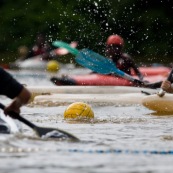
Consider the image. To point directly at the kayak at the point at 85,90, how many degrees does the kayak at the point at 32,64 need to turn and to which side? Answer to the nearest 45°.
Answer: approximately 90° to its left

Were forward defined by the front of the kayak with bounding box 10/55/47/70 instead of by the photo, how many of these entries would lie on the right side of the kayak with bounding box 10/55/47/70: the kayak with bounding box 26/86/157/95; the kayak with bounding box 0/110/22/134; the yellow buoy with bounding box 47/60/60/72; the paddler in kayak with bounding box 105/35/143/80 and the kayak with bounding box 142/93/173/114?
0

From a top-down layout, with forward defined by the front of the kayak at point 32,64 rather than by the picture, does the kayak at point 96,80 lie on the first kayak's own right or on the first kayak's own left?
on the first kayak's own left

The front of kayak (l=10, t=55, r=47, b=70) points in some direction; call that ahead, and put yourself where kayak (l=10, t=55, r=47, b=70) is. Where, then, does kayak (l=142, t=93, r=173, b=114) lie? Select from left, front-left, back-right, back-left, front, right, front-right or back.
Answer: left

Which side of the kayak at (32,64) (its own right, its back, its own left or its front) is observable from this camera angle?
left

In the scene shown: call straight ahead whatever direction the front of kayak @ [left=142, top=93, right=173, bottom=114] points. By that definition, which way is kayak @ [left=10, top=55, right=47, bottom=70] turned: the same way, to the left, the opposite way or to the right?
the same way

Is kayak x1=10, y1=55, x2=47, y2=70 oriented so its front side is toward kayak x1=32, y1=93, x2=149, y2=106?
no

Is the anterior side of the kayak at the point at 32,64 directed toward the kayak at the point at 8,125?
no

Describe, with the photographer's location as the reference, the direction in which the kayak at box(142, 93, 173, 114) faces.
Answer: facing to the left of the viewer

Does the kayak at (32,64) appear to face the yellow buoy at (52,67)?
no

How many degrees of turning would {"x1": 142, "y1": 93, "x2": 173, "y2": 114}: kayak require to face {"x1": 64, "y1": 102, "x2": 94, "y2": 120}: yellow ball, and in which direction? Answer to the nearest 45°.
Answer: approximately 45° to its left

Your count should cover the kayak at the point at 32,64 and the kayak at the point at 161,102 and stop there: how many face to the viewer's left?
2

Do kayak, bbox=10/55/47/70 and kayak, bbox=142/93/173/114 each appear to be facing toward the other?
no
